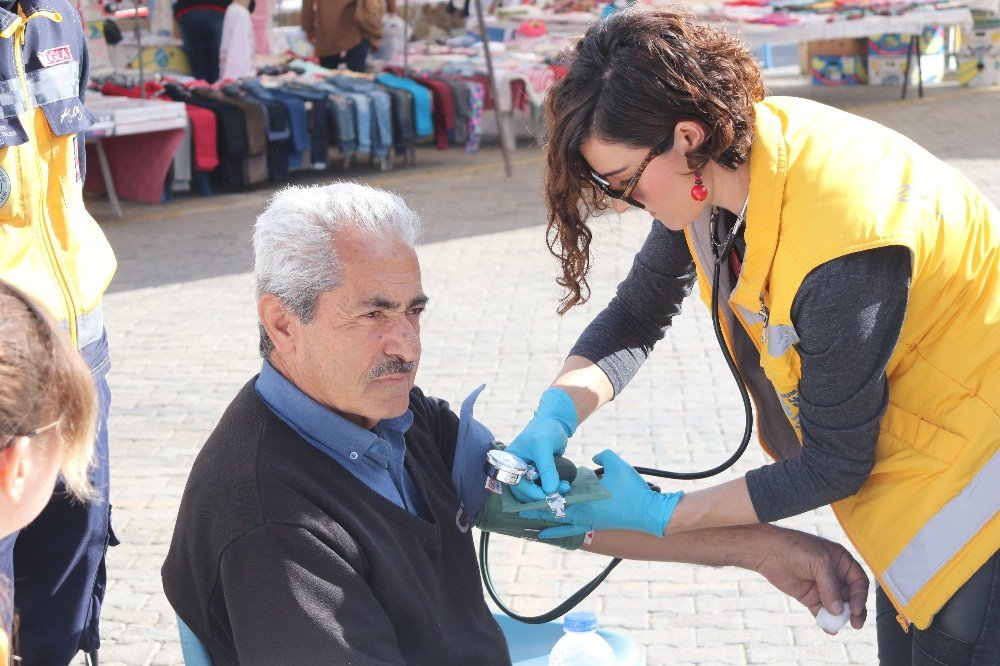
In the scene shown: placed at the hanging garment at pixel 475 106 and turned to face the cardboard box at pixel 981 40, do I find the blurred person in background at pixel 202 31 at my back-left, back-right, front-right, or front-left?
back-left

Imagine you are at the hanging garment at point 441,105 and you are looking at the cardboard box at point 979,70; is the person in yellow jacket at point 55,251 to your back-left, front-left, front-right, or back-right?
back-right

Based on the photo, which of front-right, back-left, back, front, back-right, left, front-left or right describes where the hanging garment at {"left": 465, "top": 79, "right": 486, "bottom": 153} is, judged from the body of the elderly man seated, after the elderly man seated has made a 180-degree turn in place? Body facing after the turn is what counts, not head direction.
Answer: front-right

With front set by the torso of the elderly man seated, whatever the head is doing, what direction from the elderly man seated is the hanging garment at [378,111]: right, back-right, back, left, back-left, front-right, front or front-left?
back-left

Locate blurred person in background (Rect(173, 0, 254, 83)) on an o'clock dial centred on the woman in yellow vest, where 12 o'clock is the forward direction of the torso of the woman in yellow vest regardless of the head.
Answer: The blurred person in background is roughly at 2 o'clock from the woman in yellow vest.

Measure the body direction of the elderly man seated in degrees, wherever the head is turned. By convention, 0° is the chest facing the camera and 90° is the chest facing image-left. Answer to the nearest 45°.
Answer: approximately 315°

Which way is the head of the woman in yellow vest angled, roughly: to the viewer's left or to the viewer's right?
to the viewer's left

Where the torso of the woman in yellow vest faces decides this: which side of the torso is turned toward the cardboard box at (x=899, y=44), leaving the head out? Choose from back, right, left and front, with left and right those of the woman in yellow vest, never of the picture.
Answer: right

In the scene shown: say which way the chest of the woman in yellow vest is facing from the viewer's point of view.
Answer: to the viewer's left

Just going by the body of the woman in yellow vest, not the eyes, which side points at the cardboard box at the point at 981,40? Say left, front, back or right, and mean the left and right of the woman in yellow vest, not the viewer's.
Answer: right

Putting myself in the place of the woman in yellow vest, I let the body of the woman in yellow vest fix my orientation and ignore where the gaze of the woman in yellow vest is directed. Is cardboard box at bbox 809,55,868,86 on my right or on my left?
on my right

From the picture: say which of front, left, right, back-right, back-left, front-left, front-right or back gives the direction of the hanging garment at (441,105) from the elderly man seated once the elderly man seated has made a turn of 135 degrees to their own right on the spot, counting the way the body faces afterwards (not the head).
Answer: right

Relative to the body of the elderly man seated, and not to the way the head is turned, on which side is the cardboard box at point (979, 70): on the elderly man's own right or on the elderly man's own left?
on the elderly man's own left
